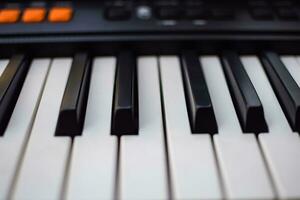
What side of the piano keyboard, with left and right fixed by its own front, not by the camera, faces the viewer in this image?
front
